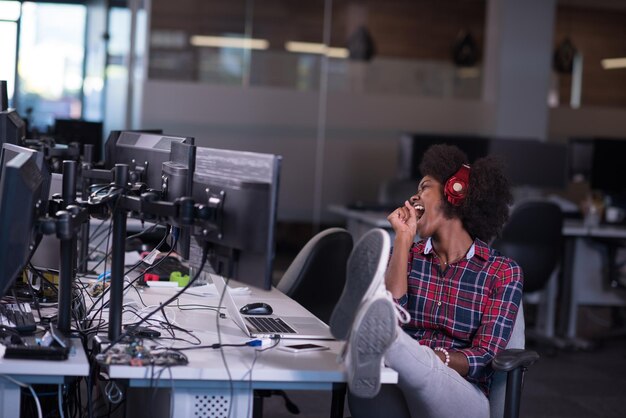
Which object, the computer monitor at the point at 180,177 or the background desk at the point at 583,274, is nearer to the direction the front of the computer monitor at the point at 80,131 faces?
the computer monitor

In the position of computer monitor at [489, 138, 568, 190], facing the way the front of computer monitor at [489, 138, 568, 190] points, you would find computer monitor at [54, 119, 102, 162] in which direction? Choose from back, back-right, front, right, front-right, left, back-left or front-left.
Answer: front-right

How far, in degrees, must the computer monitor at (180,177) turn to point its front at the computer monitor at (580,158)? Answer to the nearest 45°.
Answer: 0° — it already faces it

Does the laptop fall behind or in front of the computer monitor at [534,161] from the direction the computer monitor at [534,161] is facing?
in front

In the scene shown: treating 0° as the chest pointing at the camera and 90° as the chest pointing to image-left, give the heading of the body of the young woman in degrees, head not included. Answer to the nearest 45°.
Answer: approximately 45°

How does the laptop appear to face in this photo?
to the viewer's right

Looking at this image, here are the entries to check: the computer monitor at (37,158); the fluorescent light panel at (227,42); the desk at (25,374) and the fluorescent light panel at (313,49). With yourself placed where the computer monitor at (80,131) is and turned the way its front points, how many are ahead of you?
2

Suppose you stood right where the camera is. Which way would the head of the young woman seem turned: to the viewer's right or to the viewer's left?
to the viewer's left
